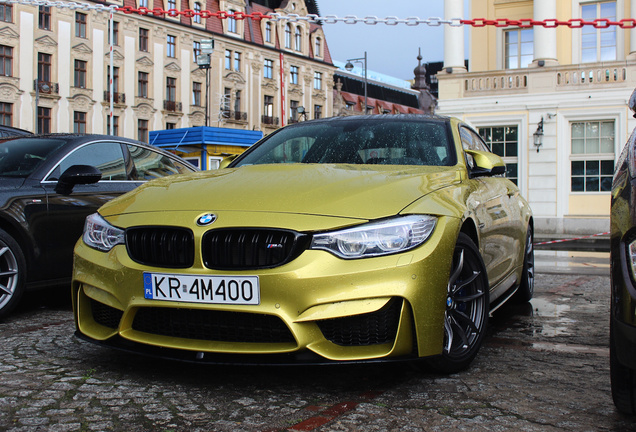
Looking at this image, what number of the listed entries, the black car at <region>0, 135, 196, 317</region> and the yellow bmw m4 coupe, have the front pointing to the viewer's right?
0

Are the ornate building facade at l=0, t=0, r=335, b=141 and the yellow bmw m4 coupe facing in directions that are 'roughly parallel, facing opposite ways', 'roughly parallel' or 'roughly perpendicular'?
roughly perpendicular

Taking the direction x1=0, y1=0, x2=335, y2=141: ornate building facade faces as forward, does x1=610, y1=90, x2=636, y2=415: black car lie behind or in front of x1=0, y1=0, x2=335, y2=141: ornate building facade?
in front

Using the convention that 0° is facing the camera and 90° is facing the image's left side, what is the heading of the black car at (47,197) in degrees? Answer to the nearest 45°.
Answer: approximately 45°

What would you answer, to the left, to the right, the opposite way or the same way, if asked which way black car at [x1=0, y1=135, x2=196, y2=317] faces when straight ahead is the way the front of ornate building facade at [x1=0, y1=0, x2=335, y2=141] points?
to the right

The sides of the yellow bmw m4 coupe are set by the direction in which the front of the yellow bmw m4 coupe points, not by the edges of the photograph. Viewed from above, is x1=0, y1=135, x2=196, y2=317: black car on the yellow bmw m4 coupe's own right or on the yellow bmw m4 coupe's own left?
on the yellow bmw m4 coupe's own right

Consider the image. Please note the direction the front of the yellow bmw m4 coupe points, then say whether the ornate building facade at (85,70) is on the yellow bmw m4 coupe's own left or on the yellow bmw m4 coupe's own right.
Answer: on the yellow bmw m4 coupe's own right

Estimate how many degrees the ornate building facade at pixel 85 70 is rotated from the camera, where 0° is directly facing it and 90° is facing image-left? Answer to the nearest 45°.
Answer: approximately 315°

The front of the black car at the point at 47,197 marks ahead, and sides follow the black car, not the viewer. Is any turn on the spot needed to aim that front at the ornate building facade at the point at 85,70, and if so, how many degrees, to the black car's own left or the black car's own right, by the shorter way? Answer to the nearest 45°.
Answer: approximately 135° to the black car's own right

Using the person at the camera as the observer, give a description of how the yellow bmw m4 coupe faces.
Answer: facing the viewer and to the left of the viewer
